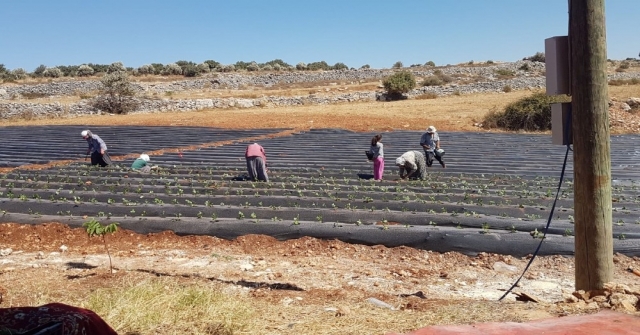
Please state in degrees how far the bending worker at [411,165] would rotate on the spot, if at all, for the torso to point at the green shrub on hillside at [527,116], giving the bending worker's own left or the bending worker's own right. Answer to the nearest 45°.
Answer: approximately 90° to the bending worker's own right

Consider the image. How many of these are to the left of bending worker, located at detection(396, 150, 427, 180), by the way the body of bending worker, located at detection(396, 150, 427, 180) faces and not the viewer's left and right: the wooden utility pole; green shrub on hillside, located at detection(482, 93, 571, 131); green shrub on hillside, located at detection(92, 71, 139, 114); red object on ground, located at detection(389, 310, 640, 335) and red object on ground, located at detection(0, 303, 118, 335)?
3

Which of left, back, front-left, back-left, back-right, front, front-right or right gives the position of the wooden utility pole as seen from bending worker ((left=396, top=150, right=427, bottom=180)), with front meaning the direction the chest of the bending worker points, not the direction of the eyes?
left

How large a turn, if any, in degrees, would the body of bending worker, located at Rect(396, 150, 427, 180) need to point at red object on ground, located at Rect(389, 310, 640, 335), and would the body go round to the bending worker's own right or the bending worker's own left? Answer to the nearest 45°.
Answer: approximately 90° to the bending worker's own left

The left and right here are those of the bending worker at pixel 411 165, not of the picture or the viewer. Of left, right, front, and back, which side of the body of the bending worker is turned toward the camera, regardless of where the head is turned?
left

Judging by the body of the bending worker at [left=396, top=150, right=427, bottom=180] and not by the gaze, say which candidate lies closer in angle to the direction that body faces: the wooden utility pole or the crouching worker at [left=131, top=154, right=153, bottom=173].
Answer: the crouching worker

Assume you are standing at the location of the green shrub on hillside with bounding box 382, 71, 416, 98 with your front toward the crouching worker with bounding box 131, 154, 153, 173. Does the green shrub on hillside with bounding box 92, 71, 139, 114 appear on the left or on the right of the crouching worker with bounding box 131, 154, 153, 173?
right

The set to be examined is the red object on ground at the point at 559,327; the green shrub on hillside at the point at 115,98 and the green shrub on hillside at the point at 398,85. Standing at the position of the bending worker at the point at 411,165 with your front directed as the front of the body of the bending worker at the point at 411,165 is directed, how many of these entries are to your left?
1
